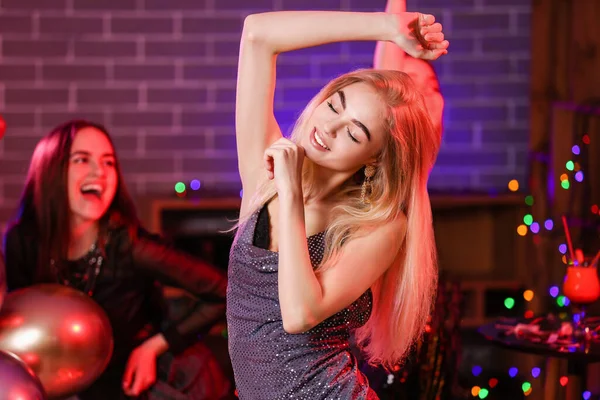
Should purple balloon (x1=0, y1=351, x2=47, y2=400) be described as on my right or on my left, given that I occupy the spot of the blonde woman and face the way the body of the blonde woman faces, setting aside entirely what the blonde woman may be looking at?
on my right

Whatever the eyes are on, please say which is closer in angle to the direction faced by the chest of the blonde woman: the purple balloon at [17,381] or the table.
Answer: the purple balloon

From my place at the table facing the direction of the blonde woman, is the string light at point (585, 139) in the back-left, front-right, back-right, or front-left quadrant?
back-right

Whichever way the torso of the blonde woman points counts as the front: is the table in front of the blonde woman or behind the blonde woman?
behind

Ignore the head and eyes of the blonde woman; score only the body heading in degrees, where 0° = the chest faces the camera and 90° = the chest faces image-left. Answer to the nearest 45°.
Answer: approximately 45°

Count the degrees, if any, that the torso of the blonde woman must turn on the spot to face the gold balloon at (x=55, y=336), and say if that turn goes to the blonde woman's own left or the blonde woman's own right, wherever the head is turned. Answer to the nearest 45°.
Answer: approximately 90° to the blonde woman's own right

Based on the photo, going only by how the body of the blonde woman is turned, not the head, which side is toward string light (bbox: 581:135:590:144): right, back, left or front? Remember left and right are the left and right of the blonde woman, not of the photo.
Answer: back

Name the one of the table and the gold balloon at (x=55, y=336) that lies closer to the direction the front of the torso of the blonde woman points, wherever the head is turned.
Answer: the gold balloon

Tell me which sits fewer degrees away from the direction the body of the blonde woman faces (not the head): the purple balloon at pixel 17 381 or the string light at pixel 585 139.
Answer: the purple balloon
